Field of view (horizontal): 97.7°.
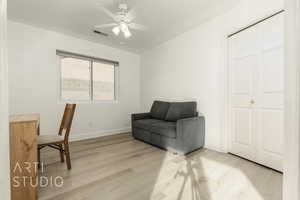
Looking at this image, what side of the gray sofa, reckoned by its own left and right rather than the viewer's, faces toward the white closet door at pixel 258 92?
left

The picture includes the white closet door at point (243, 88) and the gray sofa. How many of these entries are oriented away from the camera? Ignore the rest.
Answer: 0

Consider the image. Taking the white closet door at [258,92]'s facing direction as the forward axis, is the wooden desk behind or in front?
in front

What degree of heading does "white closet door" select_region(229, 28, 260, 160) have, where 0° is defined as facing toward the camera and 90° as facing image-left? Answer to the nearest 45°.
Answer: approximately 45°

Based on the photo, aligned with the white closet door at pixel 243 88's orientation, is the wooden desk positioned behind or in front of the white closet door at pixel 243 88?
in front

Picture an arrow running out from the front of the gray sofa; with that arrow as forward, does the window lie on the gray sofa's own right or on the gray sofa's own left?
on the gray sofa's own right

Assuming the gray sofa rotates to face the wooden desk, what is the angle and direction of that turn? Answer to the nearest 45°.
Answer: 0° — it already faces it

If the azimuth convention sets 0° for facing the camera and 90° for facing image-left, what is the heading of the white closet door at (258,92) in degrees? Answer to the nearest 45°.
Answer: approximately 45°

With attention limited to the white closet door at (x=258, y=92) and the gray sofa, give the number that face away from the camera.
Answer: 0

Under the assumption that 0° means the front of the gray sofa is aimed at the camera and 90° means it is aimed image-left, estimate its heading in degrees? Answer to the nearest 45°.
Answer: approximately 45°
